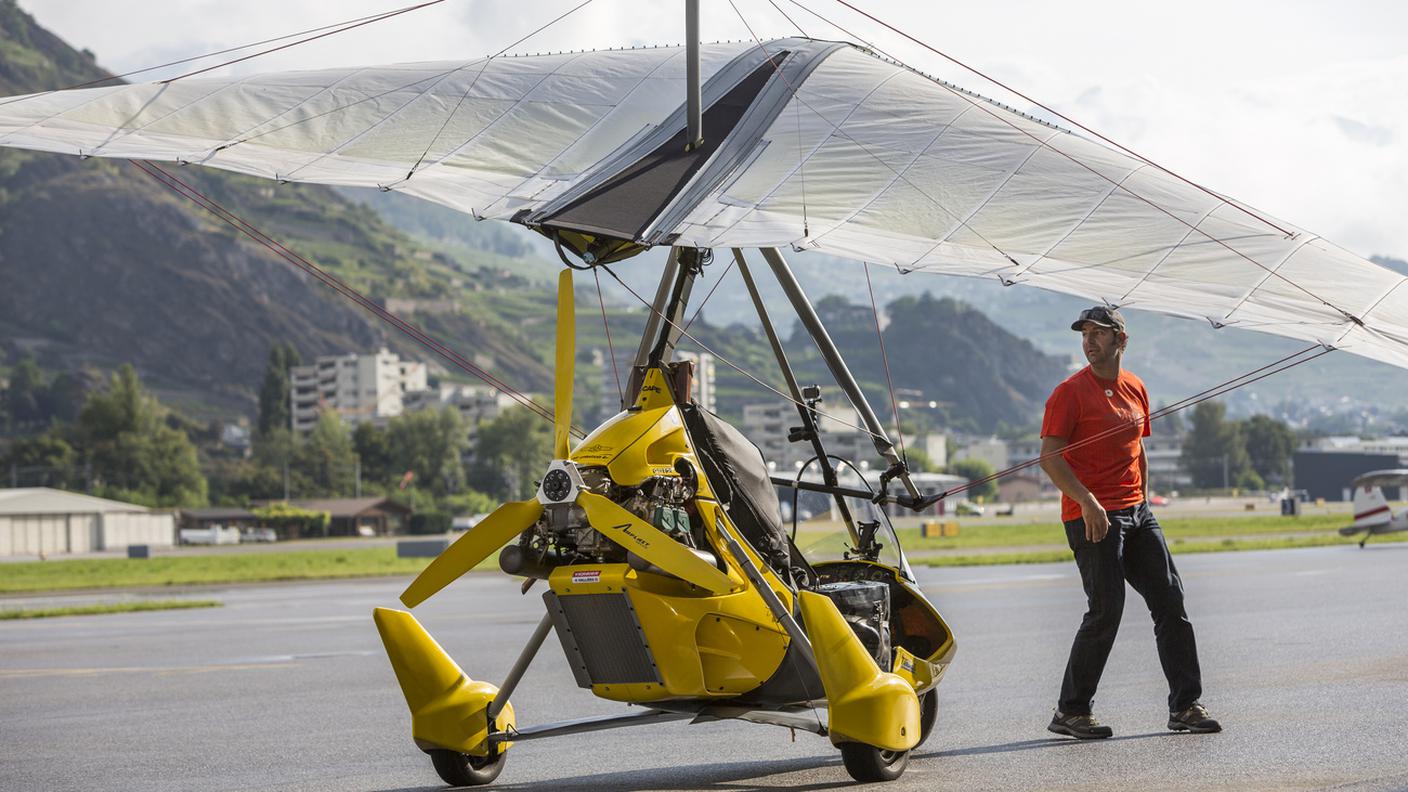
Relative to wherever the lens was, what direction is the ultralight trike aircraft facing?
facing away from the viewer and to the right of the viewer

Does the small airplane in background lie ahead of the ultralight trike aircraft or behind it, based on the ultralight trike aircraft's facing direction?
ahead

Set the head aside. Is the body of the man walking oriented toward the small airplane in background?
no
